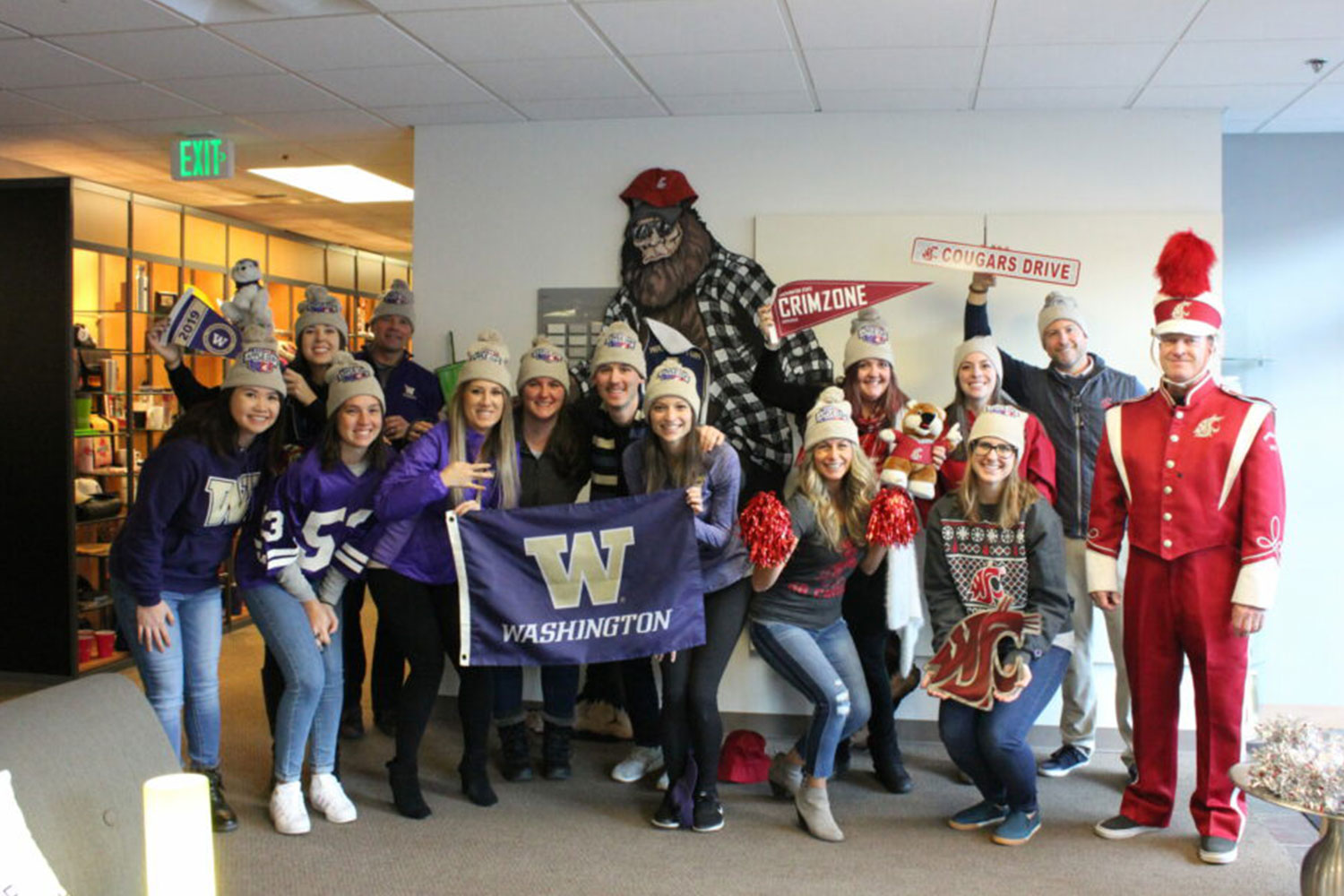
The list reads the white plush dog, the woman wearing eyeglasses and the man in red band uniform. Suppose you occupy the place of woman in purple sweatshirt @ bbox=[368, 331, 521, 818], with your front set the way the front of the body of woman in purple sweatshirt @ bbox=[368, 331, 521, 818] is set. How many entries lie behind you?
1

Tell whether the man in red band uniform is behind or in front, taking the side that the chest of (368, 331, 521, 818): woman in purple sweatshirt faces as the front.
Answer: in front

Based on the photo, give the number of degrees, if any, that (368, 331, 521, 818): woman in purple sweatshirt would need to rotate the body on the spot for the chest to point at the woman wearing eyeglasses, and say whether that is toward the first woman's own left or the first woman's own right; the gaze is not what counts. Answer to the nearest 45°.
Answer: approximately 45° to the first woman's own left

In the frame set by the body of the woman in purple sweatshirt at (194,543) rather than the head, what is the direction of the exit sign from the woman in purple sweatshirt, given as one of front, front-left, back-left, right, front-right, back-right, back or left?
back-left

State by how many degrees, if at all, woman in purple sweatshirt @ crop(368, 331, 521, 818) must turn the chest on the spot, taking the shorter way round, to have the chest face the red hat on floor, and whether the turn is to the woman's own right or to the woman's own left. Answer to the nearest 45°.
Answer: approximately 45° to the woman's own left

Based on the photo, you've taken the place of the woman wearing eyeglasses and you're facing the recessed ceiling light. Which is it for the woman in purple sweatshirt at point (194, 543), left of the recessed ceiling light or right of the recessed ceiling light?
left

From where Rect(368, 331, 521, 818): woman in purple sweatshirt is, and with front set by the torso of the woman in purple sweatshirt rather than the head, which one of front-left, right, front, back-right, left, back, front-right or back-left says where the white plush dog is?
back

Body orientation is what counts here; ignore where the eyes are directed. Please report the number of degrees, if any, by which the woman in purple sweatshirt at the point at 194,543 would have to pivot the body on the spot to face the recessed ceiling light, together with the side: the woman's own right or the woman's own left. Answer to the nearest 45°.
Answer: approximately 135° to the woman's own left

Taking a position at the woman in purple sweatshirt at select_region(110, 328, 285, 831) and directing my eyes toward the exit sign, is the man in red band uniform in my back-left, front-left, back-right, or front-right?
back-right

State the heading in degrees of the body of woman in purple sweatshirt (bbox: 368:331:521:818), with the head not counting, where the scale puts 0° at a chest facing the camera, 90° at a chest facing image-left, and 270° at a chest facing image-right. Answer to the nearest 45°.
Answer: approximately 315°

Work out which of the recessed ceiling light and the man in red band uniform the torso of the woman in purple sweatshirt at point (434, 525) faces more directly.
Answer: the man in red band uniform

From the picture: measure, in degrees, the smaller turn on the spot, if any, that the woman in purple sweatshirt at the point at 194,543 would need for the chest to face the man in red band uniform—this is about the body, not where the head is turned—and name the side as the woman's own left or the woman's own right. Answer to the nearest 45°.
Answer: approximately 45° to the woman's own left
